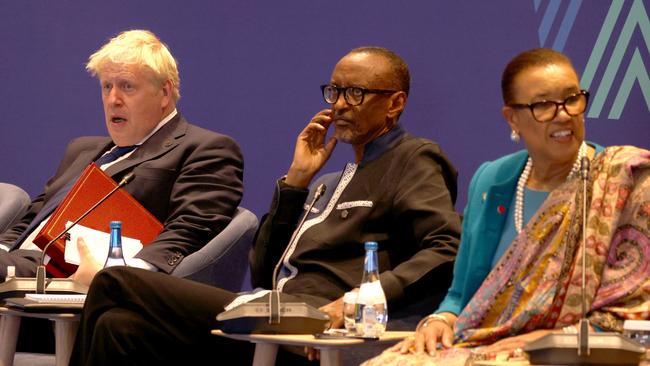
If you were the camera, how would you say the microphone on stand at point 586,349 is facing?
facing away from the viewer

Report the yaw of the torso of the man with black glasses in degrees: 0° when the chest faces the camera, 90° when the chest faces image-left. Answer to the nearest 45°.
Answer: approximately 45°

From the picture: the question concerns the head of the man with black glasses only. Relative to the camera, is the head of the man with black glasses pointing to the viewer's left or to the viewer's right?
to the viewer's left

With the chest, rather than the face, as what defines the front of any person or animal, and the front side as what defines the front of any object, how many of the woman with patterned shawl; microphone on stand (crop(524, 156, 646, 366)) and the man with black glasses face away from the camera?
1

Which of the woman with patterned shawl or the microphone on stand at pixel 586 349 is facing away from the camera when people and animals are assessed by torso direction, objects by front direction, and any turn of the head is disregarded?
the microphone on stand

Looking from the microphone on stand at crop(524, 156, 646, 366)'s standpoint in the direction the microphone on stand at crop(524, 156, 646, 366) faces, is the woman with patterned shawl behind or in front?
in front

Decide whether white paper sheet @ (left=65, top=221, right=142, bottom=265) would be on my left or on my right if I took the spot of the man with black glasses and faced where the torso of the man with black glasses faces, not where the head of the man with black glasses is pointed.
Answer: on my right

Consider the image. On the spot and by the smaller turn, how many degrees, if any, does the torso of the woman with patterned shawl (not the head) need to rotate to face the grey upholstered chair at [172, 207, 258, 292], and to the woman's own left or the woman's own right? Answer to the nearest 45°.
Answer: approximately 90° to the woman's own right

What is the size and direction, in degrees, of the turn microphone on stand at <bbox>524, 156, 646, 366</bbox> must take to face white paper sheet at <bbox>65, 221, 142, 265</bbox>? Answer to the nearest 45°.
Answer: approximately 45° to its left

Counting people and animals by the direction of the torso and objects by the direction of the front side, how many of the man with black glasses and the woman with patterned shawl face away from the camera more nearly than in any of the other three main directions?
0

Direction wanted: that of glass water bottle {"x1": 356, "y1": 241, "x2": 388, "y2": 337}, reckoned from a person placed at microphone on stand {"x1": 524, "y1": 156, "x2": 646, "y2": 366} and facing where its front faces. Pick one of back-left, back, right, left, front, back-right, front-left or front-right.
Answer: front-left

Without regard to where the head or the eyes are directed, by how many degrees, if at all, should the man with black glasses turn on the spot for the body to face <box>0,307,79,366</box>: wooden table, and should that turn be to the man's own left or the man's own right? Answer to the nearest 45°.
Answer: approximately 45° to the man's own right

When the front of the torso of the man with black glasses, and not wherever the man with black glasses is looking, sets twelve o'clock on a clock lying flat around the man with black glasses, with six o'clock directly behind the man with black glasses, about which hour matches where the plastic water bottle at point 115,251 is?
The plastic water bottle is roughly at 2 o'clock from the man with black glasses.

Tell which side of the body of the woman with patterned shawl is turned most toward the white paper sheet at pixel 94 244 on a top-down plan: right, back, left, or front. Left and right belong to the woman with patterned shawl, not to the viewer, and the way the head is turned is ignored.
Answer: right
